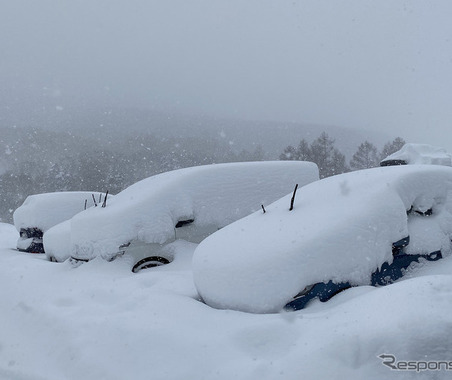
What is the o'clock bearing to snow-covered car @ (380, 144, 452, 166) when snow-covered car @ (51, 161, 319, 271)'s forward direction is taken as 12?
The snow-covered car @ (380, 144, 452, 166) is roughly at 6 o'clock from the snow-covered car @ (51, 161, 319, 271).

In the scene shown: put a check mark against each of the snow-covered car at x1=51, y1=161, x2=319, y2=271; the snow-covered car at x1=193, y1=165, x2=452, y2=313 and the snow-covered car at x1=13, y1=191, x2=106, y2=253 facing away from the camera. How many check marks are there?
0

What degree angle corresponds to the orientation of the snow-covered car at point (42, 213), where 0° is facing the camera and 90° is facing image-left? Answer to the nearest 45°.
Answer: approximately 45°

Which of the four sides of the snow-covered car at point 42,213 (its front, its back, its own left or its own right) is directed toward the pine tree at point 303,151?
back

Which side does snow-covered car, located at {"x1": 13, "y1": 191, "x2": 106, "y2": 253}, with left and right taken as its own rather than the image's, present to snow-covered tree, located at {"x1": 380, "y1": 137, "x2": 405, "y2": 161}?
back

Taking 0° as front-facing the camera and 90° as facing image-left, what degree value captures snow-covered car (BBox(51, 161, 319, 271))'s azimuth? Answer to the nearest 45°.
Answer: approximately 45°

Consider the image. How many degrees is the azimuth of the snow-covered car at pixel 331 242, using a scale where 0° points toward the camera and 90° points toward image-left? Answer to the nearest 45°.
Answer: approximately 45°

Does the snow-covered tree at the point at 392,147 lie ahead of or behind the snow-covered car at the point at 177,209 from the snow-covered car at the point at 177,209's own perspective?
behind

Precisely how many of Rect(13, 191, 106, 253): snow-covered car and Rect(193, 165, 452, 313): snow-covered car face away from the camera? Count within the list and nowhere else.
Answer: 0

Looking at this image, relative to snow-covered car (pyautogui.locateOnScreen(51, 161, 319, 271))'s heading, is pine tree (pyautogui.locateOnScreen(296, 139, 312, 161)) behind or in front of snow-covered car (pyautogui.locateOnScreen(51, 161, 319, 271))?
behind

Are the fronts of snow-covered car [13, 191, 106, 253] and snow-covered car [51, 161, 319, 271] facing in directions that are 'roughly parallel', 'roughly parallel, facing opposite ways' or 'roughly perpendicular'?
roughly parallel
